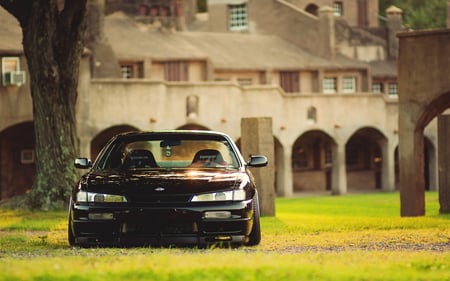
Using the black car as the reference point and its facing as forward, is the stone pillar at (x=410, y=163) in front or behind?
behind

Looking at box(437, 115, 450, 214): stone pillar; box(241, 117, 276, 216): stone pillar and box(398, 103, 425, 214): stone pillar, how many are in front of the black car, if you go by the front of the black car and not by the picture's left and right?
0

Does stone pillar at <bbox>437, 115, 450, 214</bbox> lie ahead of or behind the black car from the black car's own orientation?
behind

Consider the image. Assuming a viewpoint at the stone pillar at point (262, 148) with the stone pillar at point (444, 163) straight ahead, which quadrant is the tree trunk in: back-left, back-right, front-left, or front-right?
back-left

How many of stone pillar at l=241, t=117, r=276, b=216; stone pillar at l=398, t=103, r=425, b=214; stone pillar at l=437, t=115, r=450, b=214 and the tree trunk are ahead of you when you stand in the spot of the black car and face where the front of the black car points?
0

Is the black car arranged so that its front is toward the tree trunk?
no

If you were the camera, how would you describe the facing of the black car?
facing the viewer

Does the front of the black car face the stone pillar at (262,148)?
no

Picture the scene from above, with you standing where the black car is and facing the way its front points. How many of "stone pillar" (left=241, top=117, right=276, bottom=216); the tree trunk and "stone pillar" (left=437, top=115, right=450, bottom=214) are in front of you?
0

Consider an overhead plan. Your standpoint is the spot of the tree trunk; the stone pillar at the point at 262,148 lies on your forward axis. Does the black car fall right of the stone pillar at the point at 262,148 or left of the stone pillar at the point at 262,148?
right

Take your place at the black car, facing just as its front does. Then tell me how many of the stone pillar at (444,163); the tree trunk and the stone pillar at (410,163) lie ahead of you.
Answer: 0
